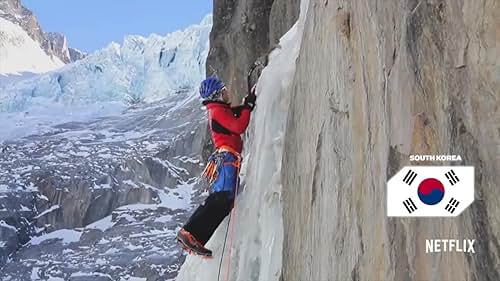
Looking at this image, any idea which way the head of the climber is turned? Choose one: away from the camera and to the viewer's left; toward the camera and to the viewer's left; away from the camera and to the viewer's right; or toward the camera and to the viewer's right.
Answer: away from the camera and to the viewer's right

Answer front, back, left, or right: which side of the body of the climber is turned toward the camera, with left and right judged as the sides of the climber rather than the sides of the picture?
right
